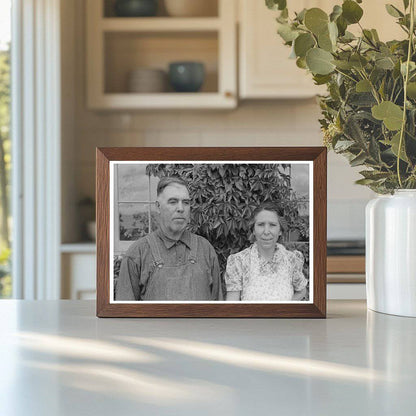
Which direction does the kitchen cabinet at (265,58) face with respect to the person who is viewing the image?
facing the viewer

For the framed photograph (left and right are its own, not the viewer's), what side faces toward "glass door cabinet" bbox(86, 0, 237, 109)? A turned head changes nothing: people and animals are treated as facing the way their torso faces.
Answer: back

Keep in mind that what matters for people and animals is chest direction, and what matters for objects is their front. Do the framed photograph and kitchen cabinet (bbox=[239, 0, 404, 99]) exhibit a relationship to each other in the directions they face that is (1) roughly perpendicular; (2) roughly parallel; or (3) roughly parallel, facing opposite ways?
roughly parallel

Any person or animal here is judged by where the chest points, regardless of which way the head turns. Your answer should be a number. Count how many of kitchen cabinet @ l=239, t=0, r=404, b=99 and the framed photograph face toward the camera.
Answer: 2

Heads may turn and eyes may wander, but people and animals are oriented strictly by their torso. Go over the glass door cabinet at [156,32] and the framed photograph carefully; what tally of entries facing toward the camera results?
2

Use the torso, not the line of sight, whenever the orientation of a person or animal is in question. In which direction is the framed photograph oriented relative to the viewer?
toward the camera

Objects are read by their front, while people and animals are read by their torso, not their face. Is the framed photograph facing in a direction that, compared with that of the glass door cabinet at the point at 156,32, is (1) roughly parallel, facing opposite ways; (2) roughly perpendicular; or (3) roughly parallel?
roughly parallel

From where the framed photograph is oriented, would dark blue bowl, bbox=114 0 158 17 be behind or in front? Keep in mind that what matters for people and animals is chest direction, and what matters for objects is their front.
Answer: behind
